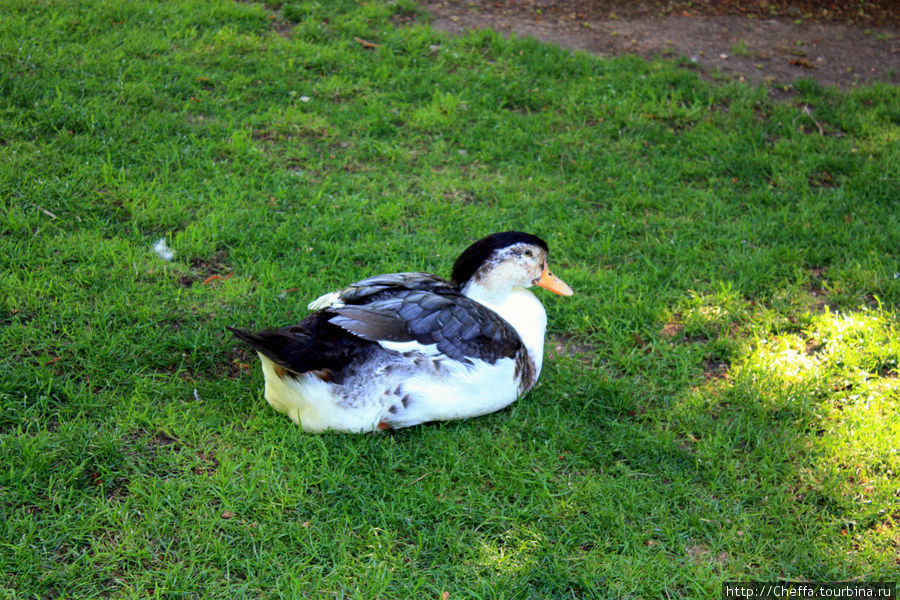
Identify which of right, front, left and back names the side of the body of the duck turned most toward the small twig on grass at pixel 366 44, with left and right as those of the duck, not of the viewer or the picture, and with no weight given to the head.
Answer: left

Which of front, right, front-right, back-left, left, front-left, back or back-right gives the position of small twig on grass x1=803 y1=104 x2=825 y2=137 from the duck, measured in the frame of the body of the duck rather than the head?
front-left

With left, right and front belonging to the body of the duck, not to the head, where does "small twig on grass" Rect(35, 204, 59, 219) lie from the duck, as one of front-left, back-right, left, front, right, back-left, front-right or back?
back-left

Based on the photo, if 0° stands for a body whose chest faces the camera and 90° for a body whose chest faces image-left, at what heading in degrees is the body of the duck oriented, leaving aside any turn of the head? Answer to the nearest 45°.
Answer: approximately 270°

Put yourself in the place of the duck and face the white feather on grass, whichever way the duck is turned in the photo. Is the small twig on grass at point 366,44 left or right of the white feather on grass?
right

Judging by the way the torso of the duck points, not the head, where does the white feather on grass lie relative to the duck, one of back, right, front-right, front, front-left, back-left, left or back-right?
back-left

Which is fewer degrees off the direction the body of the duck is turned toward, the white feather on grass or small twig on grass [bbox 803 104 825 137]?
the small twig on grass
